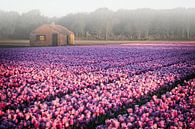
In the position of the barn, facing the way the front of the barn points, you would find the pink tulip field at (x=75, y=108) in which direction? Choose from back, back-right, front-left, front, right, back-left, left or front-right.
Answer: front

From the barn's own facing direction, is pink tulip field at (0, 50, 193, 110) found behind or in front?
in front

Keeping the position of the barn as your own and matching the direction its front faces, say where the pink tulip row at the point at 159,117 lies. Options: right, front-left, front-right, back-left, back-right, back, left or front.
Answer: front

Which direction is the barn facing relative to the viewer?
toward the camera
